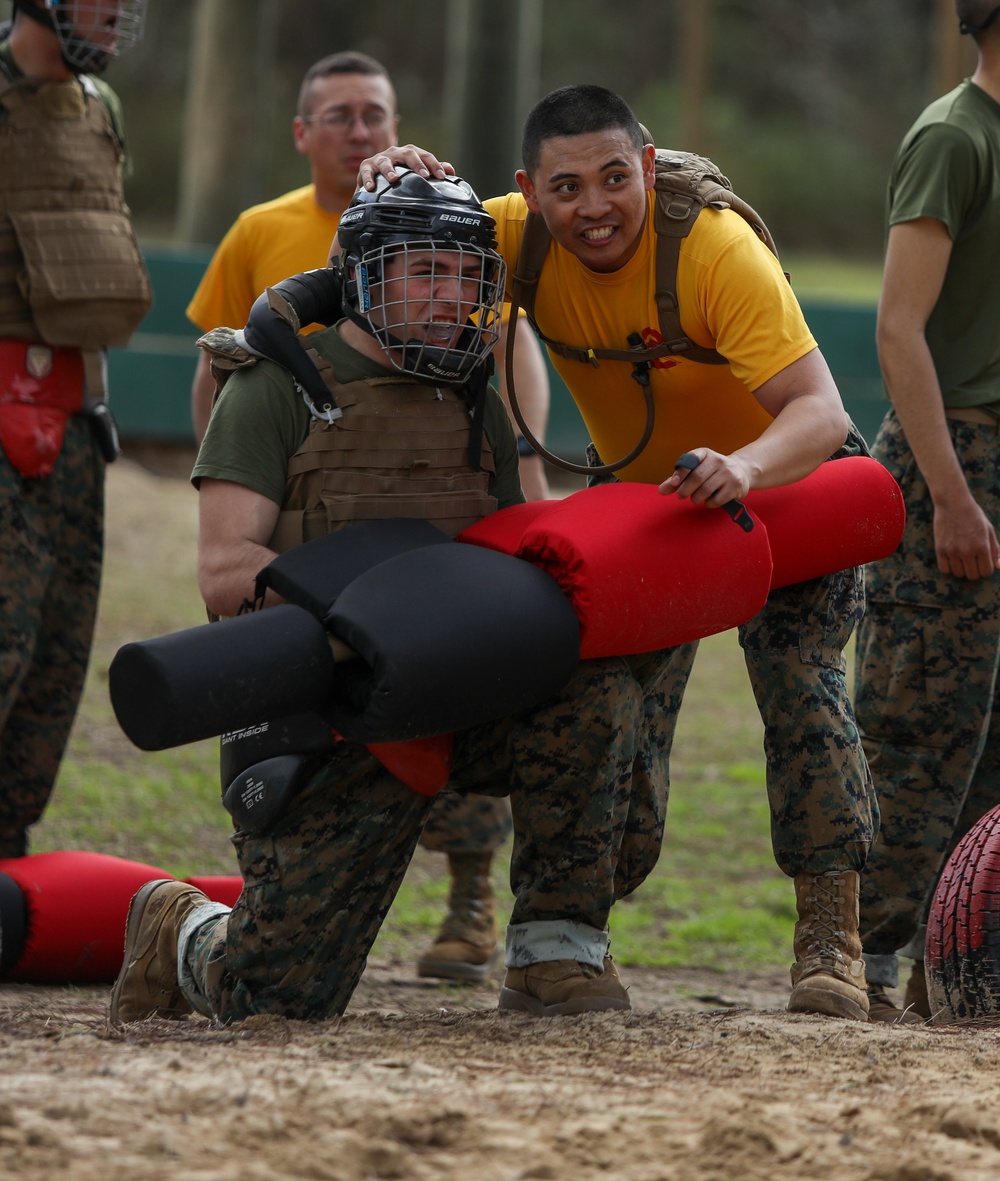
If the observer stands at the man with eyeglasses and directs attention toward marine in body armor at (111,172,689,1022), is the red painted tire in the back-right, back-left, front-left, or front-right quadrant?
front-left

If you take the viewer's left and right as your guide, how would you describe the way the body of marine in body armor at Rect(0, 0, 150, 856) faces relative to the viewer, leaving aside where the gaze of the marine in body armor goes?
facing the viewer and to the right of the viewer

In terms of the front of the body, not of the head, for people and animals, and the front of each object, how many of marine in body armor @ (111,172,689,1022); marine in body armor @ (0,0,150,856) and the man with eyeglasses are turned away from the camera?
0

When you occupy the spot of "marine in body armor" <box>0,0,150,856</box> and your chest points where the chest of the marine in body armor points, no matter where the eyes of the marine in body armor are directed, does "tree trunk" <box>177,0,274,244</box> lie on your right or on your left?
on your left

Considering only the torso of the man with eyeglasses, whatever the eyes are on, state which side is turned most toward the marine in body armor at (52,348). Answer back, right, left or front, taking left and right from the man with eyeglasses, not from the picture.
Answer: right

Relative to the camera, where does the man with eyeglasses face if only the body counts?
toward the camera

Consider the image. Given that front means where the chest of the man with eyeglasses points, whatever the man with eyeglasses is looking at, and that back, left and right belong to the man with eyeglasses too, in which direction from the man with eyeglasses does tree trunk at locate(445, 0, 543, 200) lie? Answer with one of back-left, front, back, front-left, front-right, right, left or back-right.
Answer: back

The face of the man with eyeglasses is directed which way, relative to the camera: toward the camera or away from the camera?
toward the camera

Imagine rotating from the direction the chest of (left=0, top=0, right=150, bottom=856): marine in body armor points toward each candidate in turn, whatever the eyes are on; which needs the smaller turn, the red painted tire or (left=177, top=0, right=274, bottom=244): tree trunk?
the red painted tire

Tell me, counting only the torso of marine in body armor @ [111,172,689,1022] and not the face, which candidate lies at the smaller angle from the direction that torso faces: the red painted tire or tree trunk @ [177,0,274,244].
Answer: the red painted tire

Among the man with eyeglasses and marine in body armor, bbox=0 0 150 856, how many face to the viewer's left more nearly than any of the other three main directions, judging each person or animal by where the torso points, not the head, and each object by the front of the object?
0

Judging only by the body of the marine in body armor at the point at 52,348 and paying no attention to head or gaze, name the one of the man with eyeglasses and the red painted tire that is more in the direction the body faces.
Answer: the red painted tire

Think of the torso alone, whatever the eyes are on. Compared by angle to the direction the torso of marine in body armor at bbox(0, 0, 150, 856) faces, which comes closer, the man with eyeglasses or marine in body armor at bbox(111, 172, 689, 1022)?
the marine in body armor
